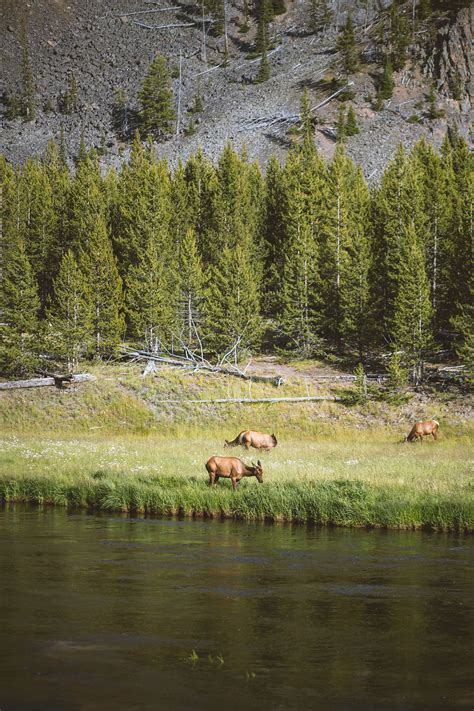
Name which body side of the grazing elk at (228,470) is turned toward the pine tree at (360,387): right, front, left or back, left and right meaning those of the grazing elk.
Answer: left

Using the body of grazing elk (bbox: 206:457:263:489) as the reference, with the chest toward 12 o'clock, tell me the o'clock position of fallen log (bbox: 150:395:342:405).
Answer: The fallen log is roughly at 9 o'clock from the grazing elk.

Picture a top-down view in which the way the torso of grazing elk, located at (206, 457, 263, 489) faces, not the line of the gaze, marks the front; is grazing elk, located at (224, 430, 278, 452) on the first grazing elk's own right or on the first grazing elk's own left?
on the first grazing elk's own left

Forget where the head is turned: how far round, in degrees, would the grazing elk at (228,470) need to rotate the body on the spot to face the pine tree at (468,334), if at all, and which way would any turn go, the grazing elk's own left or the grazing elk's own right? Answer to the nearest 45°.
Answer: approximately 45° to the grazing elk's own left

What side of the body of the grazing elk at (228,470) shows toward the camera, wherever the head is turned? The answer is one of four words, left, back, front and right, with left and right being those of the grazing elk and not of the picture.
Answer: right

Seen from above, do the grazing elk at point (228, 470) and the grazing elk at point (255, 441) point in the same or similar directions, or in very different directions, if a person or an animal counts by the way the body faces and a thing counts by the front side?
very different directions

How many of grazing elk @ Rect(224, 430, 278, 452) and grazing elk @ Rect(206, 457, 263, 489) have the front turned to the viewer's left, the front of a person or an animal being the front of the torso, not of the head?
1

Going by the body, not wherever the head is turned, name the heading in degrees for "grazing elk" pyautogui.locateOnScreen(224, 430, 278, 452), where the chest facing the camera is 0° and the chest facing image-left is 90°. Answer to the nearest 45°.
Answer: approximately 90°
